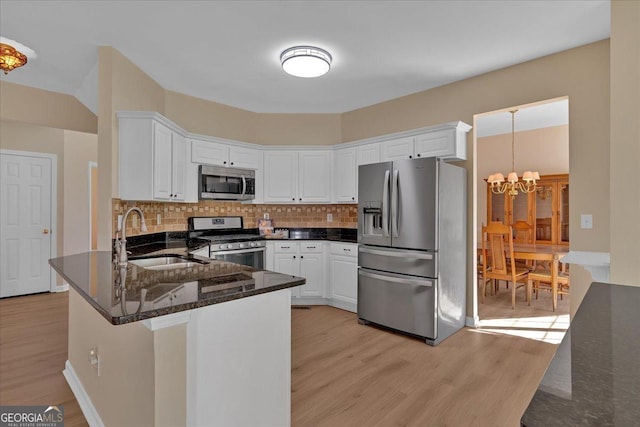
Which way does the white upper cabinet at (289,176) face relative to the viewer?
toward the camera

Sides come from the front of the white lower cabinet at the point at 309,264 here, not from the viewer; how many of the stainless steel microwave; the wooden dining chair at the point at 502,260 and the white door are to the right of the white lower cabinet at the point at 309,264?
2

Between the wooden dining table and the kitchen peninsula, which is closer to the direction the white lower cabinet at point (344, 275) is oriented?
the kitchen peninsula

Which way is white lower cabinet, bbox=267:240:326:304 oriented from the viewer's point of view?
toward the camera

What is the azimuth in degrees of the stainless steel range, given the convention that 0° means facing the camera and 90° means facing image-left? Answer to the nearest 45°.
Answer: approximately 315°

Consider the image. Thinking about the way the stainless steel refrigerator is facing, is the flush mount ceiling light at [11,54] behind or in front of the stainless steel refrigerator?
in front

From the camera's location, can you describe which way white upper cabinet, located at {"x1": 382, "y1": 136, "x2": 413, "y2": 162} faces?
facing the viewer and to the left of the viewer

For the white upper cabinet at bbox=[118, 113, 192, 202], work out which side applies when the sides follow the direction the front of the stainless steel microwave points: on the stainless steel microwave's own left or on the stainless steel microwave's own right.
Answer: on the stainless steel microwave's own right

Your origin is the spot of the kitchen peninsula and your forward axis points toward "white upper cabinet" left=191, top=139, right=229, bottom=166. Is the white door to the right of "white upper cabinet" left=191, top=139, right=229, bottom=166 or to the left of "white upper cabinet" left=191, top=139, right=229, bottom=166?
left

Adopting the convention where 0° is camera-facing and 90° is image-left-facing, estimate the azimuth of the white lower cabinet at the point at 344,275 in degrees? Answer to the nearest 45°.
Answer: approximately 45°

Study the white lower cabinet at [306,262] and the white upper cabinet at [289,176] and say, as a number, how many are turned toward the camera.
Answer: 2

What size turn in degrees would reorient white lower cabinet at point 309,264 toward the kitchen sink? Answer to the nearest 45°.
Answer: approximately 45° to its right

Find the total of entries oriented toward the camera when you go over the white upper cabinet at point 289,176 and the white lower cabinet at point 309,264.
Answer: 2

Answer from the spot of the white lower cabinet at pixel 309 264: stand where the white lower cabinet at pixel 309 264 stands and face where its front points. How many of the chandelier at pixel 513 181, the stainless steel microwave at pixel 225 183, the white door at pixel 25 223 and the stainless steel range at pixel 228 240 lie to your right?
3

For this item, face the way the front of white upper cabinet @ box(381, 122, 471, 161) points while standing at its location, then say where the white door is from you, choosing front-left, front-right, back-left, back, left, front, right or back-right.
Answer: front-right

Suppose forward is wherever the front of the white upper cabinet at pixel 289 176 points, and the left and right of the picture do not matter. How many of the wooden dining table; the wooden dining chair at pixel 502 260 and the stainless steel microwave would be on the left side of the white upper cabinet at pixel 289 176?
2
